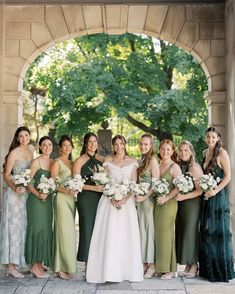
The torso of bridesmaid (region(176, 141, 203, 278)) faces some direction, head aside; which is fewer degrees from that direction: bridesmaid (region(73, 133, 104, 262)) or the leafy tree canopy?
the bridesmaid

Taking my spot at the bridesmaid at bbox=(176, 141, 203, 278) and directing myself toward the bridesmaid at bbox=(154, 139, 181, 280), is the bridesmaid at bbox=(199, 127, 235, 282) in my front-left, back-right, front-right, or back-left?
back-left

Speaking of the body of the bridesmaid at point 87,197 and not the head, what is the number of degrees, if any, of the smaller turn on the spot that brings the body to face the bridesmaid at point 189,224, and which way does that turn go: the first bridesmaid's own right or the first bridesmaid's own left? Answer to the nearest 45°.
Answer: approximately 45° to the first bridesmaid's own left

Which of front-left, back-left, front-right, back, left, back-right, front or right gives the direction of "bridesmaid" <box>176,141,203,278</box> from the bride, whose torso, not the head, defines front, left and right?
left

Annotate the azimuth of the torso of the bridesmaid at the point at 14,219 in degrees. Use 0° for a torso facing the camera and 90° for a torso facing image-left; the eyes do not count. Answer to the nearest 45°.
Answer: approximately 315°

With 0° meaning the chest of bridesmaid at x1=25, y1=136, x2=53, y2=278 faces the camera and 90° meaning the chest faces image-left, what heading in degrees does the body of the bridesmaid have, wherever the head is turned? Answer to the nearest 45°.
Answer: approximately 315°
